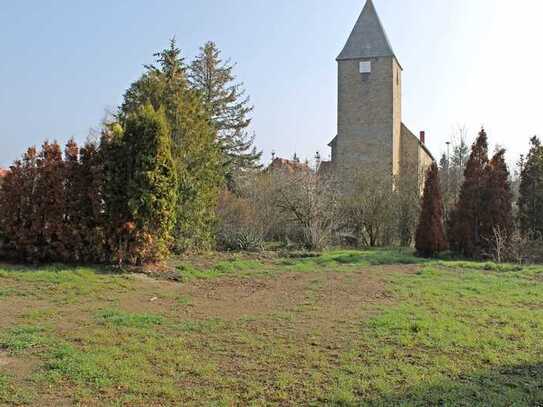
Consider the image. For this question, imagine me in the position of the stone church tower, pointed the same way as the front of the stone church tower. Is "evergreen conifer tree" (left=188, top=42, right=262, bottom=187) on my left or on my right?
on my right

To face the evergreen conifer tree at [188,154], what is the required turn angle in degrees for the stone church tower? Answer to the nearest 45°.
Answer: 0° — it already faces it

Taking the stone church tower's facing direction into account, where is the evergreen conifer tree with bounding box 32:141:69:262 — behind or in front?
in front

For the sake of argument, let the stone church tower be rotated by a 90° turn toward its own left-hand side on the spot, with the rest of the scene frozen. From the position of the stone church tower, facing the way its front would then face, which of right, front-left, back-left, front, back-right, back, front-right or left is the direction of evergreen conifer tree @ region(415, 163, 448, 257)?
right

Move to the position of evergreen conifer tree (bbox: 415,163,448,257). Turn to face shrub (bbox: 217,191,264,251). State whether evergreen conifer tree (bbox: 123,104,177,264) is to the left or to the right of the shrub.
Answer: left

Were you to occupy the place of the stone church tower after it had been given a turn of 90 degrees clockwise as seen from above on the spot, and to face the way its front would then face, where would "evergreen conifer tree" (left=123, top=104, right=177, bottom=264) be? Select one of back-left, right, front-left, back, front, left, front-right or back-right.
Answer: left

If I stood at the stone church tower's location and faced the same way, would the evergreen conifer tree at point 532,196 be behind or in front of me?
in front

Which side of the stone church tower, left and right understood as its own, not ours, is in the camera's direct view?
front

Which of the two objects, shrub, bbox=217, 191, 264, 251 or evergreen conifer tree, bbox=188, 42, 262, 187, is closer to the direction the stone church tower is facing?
the shrub
